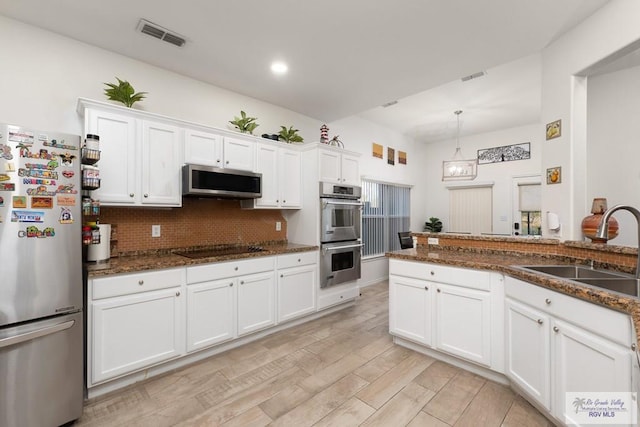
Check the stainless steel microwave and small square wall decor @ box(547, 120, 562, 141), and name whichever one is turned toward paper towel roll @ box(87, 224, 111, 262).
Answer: the small square wall decor

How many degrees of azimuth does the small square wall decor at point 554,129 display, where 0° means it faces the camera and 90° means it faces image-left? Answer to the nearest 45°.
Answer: approximately 45°

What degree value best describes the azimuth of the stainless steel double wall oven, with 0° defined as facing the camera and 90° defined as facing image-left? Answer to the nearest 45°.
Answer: approximately 315°

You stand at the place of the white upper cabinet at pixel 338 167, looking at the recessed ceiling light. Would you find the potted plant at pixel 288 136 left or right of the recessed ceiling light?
right

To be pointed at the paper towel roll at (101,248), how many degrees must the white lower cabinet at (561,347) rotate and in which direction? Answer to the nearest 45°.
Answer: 0° — it already faces it

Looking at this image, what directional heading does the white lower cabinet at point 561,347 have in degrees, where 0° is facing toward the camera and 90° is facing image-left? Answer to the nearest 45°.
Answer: approximately 45°

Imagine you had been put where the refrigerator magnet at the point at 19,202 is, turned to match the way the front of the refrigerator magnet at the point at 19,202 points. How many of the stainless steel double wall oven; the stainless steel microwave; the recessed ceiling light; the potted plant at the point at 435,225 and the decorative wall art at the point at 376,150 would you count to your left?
5

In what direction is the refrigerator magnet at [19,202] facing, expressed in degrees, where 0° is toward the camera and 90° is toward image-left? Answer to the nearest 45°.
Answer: approximately 0°

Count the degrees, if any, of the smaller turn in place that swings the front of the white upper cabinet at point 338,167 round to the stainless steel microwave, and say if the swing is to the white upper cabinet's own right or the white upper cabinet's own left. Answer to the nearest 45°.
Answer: approximately 90° to the white upper cabinet's own right

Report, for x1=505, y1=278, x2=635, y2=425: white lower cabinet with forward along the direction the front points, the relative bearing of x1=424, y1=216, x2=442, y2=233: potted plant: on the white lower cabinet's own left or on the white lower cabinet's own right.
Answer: on the white lower cabinet's own right
